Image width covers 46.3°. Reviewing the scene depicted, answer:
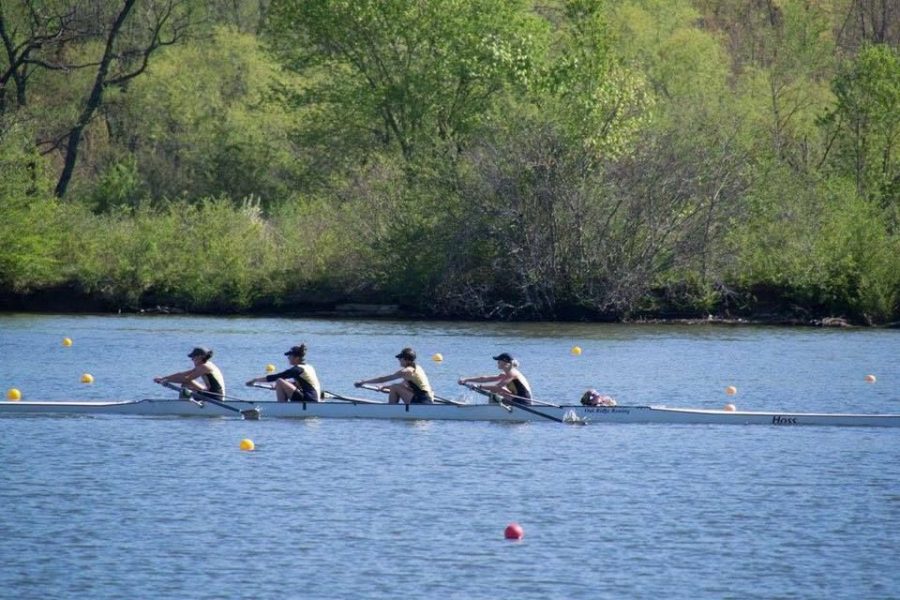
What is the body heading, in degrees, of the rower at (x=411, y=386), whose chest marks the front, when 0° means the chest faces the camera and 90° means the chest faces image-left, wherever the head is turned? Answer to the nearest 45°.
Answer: approximately 90°

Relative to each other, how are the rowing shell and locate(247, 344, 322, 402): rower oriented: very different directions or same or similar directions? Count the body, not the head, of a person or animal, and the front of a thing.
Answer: very different directions

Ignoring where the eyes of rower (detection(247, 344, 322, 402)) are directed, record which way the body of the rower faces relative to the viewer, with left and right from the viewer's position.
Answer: facing to the left of the viewer

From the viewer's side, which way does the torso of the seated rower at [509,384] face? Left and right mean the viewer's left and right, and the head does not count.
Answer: facing to the left of the viewer

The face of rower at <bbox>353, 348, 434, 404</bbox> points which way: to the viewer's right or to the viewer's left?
to the viewer's left

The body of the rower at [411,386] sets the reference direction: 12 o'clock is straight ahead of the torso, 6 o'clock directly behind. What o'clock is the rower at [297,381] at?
the rower at [297,381] is roughly at 12 o'clock from the rower at [411,386].

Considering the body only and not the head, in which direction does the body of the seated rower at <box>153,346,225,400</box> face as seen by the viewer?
to the viewer's left

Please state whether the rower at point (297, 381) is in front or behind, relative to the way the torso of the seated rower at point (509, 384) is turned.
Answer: in front

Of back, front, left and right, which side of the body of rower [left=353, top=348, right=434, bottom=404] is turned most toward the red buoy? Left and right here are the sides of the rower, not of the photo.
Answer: left

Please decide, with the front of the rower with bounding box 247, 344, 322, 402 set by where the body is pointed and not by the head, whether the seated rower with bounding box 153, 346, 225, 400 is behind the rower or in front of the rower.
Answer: in front

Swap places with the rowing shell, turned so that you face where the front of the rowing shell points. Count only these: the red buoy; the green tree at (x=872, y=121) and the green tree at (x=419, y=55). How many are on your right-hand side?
1

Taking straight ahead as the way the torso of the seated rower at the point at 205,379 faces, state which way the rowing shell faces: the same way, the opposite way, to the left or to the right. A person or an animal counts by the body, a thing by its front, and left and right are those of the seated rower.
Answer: the opposite way

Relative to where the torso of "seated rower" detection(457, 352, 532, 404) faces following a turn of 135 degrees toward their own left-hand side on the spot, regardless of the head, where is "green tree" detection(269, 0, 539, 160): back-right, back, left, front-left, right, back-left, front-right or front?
back-left

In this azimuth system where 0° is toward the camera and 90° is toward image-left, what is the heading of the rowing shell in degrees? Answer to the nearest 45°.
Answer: approximately 270°

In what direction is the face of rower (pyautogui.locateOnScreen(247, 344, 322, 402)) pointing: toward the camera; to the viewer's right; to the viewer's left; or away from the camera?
to the viewer's left
